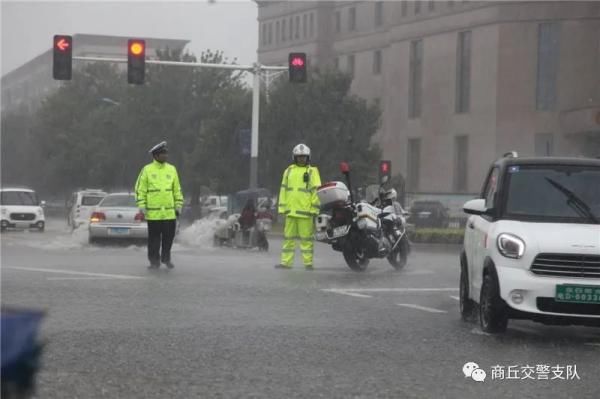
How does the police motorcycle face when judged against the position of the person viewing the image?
facing away from the viewer and to the right of the viewer

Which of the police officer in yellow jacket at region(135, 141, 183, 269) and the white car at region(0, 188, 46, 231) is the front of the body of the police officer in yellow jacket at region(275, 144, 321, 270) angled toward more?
the police officer in yellow jacket

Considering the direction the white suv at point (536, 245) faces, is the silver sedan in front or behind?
behind

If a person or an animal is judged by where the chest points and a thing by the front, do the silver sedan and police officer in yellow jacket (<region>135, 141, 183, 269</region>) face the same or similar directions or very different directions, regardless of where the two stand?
very different directions

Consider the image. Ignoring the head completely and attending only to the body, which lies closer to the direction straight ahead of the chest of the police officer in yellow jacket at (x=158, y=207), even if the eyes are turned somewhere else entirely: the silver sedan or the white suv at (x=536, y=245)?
the white suv

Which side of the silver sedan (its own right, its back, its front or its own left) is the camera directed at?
back

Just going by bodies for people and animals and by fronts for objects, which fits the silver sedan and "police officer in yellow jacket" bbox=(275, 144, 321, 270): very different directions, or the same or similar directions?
very different directions

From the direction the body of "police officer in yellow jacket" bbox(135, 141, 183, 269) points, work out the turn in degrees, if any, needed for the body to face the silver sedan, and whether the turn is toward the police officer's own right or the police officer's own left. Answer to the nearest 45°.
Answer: approximately 180°

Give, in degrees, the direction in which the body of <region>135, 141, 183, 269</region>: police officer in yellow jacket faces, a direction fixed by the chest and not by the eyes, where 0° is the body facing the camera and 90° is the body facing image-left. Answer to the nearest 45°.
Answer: approximately 0°

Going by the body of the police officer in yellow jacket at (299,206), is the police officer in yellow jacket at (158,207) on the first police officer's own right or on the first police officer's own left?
on the first police officer's own right

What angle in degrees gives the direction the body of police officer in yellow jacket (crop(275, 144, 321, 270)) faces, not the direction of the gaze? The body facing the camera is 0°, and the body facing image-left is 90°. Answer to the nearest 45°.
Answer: approximately 0°
